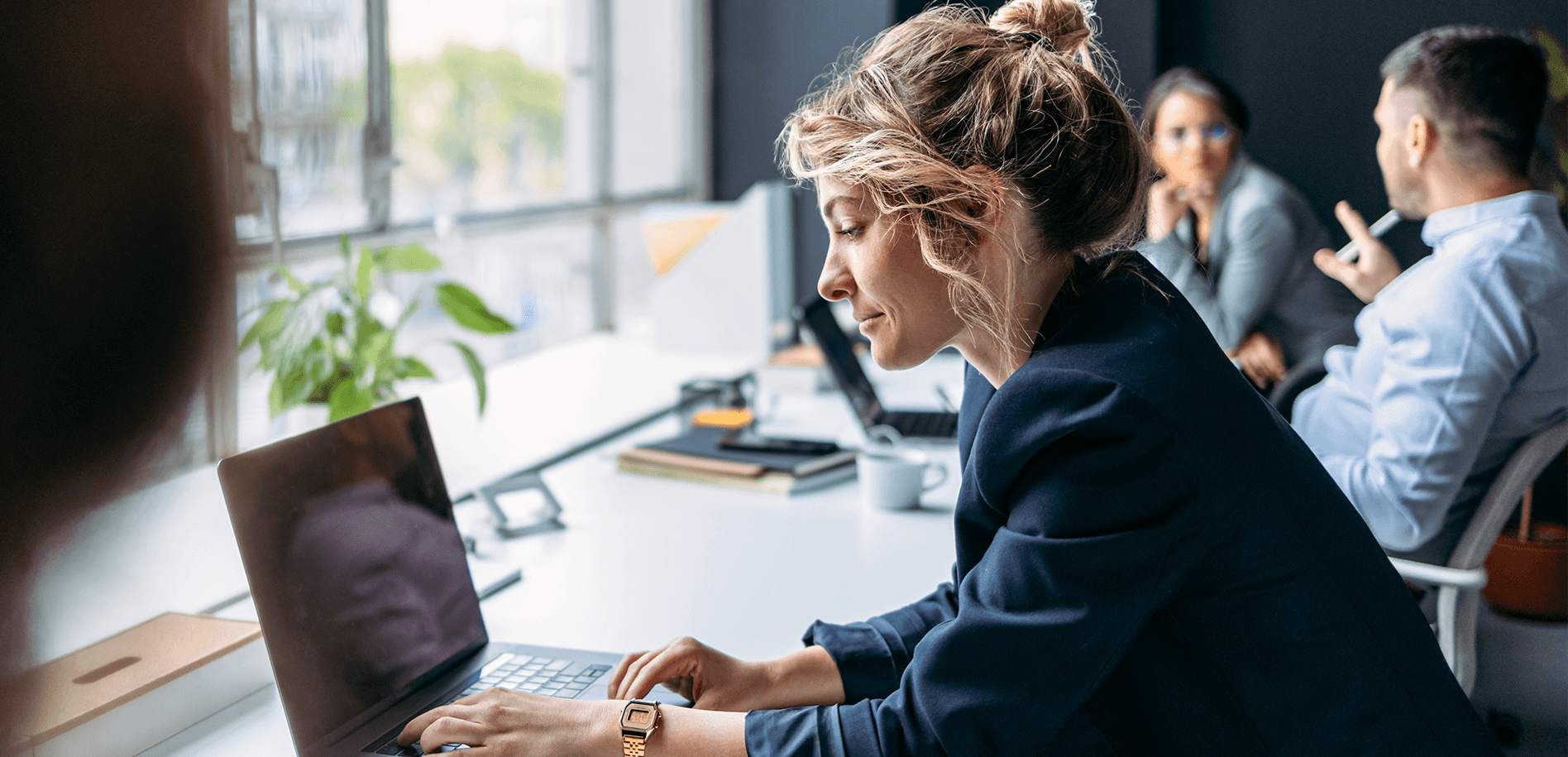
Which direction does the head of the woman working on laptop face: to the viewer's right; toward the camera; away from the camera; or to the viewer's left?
to the viewer's left

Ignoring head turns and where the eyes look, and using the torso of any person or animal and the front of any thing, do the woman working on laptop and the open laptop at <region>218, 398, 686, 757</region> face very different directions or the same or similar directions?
very different directions

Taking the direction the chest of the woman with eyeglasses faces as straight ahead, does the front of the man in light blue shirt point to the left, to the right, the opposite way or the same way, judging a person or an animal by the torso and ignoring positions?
to the right

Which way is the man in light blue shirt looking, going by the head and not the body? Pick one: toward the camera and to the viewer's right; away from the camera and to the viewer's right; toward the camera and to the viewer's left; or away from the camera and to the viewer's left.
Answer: away from the camera and to the viewer's left

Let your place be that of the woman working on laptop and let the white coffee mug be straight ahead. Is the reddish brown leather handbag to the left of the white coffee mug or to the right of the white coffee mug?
right

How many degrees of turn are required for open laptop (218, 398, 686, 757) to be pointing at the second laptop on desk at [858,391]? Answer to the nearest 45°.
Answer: approximately 90° to its left

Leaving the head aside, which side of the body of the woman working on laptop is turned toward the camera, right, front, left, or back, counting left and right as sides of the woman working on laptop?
left

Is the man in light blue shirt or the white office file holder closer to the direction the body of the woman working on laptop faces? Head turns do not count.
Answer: the white office file holder

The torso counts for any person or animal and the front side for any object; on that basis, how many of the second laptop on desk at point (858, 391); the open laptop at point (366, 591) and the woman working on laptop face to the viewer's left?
1

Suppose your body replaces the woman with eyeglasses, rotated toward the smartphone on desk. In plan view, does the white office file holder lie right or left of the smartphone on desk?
right

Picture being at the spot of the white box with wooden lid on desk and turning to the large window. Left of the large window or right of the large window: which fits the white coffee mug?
right

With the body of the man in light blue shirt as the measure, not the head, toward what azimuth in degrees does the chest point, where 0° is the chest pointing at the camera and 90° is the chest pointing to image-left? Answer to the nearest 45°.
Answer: approximately 135°
